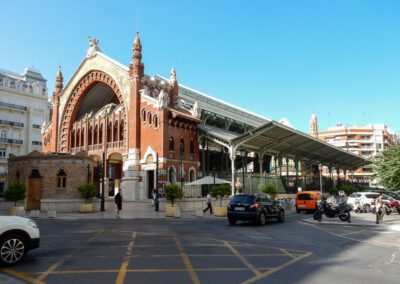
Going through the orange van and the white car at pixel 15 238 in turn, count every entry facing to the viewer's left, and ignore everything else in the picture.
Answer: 0

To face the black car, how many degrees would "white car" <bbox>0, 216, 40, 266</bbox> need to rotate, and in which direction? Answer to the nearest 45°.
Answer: approximately 45° to its left

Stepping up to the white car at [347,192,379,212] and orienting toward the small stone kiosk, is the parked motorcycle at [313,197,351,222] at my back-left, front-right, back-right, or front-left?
front-left

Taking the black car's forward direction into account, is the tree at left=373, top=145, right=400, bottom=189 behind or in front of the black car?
in front

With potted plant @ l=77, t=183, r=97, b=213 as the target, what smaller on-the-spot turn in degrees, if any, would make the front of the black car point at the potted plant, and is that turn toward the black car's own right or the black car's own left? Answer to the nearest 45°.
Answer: approximately 90° to the black car's own left

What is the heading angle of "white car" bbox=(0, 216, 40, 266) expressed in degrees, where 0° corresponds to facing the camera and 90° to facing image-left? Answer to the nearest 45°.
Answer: approximately 270°

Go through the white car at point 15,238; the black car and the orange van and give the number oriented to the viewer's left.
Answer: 0

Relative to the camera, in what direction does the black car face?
facing away from the viewer and to the right of the viewer
